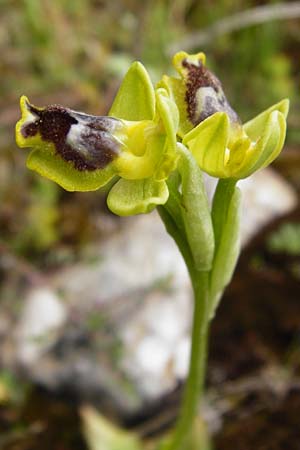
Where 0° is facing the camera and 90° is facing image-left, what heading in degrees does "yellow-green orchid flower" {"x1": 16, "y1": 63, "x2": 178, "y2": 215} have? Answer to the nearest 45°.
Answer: approximately 45°

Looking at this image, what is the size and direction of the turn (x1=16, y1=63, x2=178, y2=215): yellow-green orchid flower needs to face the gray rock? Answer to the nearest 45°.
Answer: approximately 135° to its right

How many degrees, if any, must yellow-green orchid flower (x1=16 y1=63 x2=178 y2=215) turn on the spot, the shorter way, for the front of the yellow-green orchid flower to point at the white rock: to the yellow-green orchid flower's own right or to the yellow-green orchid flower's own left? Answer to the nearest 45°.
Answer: approximately 90° to the yellow-green orchid flower's own right
